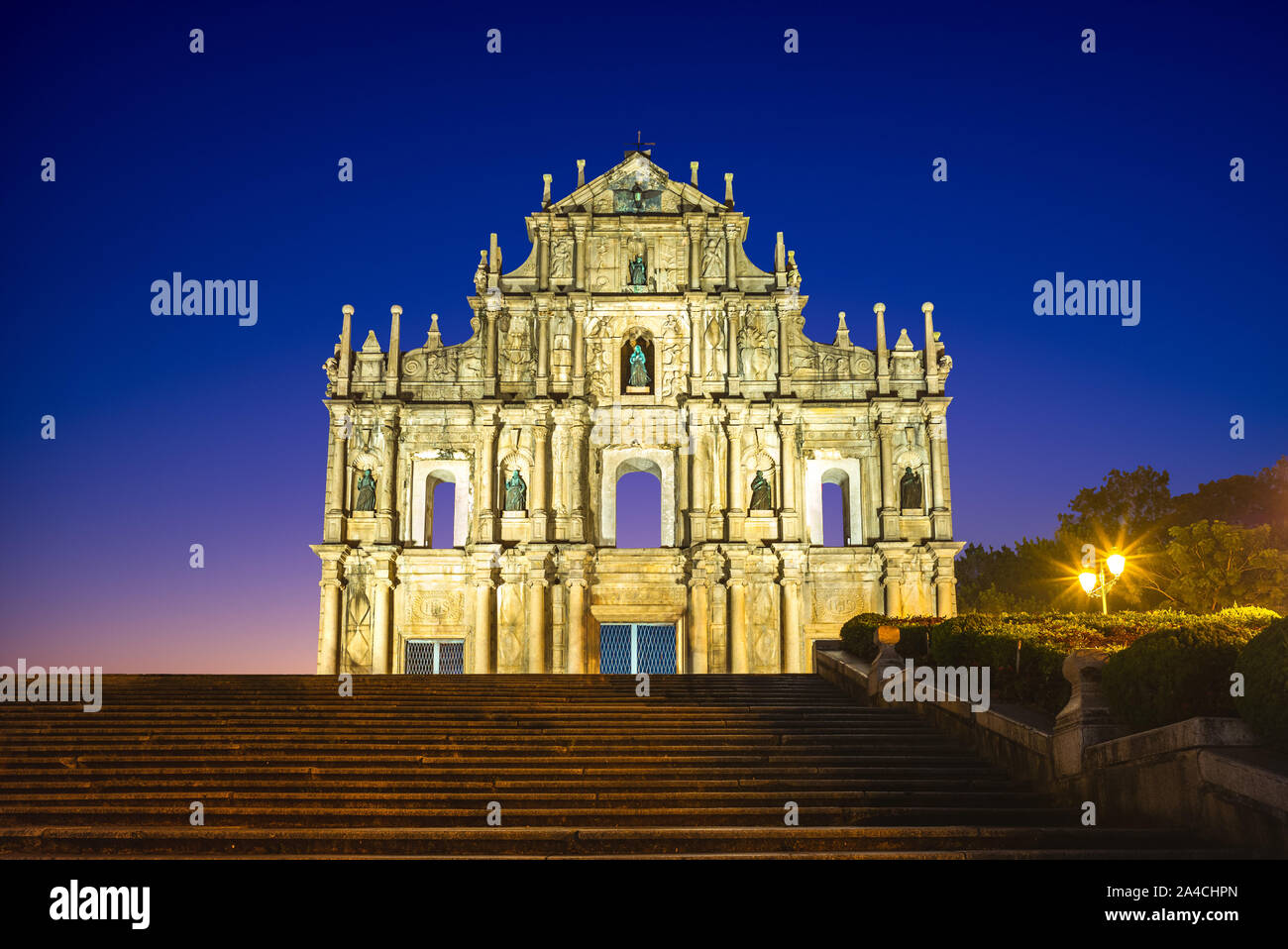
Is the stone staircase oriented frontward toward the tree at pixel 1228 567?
no

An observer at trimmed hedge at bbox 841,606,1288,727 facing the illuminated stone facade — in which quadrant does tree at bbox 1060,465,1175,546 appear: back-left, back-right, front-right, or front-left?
front-right

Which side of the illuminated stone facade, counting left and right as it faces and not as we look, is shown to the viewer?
front

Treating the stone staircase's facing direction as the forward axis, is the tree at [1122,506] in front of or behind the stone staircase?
behind

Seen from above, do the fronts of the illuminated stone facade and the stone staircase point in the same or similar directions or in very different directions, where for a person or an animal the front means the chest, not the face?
same or similar directions

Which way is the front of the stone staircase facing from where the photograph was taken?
facing the viewer

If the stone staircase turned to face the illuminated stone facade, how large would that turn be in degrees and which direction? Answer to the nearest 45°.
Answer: approximately 180°

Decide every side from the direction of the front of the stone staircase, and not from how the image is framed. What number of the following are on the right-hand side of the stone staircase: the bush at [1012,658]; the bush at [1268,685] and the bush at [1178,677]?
0

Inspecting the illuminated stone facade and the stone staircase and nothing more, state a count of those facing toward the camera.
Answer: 2

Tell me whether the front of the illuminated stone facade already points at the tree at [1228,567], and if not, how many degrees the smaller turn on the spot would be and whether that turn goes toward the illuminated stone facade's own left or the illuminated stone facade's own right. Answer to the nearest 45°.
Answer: approximately 90° to the illuminated stone facade's own left
